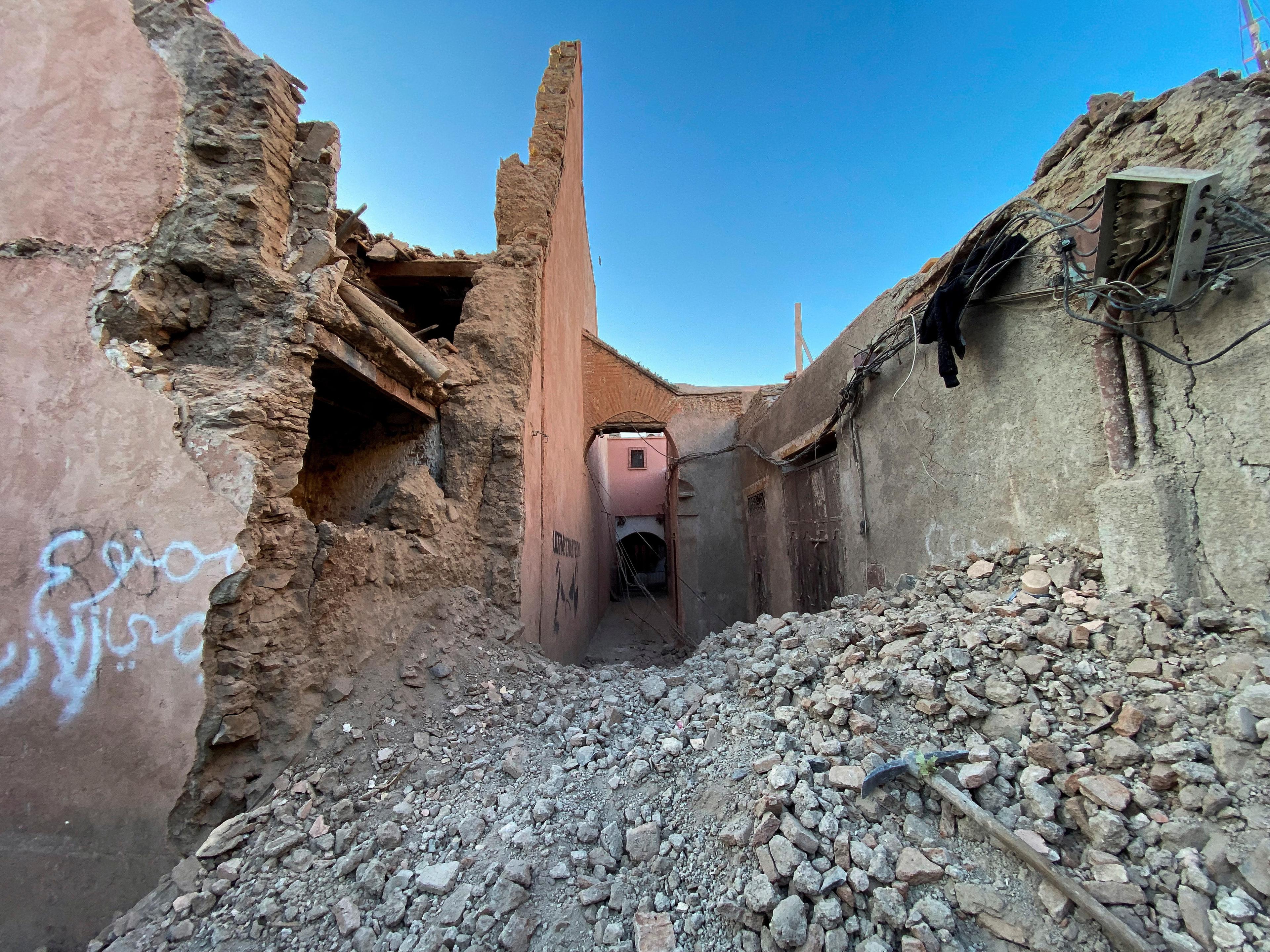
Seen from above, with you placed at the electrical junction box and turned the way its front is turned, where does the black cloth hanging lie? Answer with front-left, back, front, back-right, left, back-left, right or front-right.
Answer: right

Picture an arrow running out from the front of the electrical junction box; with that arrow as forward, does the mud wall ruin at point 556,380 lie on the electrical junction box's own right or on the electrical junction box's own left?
on the electrical junction box's own right

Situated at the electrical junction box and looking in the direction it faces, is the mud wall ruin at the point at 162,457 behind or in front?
in front

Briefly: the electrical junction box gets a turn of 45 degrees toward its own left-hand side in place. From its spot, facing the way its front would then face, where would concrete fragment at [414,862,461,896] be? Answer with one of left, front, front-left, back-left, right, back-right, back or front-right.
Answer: front-right

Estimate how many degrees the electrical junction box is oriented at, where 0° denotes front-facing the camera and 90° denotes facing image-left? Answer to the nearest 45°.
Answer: approximately 45°
